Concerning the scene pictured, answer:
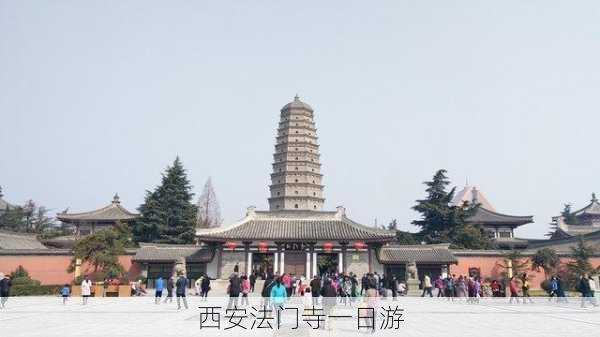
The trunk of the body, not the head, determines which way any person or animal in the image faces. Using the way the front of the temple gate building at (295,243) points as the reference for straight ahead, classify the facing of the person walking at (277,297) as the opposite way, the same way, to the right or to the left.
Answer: the opposite way

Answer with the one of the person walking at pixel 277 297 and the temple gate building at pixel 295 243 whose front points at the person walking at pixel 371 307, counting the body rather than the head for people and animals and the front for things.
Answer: the temple gate building

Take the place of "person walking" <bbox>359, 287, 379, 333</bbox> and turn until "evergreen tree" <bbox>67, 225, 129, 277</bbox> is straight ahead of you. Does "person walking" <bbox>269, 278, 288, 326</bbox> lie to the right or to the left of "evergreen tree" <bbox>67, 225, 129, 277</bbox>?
left

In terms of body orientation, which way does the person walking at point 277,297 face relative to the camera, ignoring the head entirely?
away from the camera

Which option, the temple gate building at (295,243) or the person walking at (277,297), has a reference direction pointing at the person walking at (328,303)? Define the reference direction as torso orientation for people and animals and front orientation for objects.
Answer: the temple gate building

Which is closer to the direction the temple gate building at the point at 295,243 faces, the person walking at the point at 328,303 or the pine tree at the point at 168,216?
the person walking
